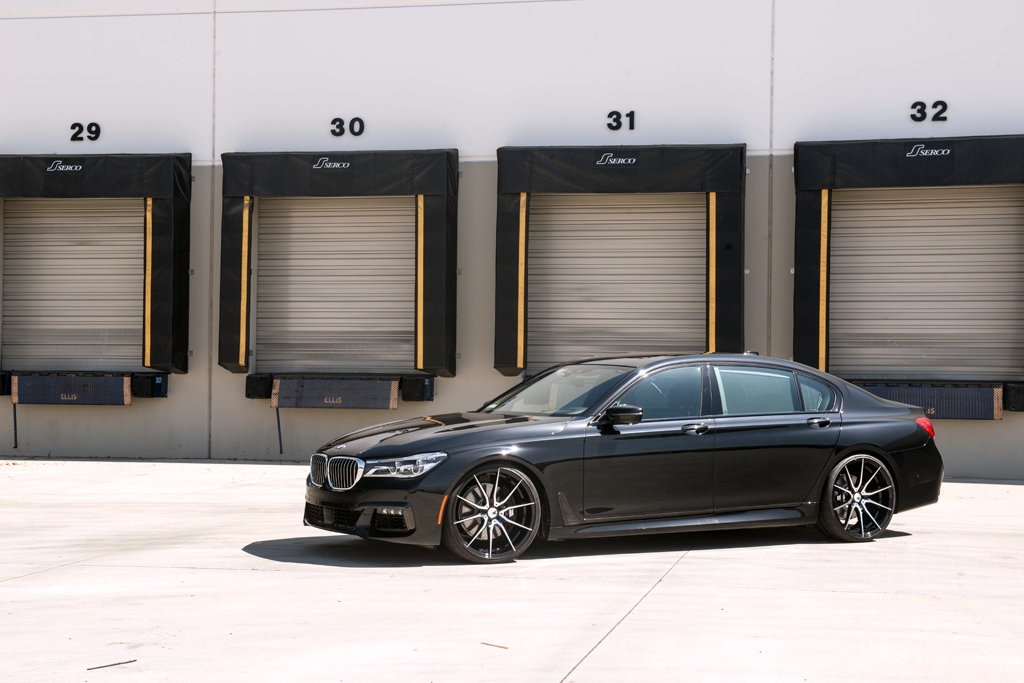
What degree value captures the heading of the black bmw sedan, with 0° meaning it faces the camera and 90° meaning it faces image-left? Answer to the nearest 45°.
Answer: approximately 45°

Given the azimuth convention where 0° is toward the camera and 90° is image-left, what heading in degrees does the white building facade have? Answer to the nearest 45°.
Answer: approximately 0°

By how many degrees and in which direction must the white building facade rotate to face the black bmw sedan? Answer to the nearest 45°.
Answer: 0° — it already faces it

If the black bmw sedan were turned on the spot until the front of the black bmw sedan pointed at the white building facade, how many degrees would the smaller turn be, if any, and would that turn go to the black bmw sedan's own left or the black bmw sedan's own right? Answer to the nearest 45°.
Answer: approximately 135° to the black bmw sedan's own right
